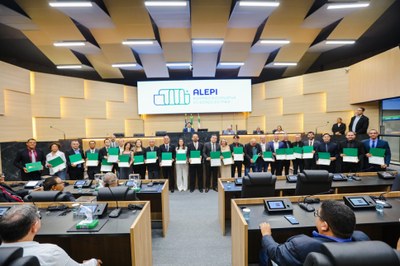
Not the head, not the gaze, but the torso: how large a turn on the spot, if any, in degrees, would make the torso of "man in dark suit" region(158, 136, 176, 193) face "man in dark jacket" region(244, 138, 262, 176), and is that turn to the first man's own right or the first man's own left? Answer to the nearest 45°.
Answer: approximately 90° to the first man's own left

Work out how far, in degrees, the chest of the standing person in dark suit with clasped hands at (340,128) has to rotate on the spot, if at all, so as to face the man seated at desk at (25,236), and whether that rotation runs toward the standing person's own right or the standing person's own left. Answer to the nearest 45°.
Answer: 0° — they already face them

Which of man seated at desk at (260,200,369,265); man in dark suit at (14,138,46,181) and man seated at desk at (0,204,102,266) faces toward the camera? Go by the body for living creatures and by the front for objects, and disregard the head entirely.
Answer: the man in dark suit

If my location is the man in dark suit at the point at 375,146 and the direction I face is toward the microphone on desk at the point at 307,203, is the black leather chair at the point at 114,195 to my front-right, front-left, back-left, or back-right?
front-right

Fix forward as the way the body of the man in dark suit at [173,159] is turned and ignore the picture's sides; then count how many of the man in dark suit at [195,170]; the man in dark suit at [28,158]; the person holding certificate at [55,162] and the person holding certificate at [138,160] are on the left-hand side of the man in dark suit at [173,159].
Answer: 1

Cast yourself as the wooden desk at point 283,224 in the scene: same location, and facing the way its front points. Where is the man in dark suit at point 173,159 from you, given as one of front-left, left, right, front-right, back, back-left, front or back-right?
back-right

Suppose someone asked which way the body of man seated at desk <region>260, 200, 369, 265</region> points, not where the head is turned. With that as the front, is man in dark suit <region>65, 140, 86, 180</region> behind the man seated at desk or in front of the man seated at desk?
in front

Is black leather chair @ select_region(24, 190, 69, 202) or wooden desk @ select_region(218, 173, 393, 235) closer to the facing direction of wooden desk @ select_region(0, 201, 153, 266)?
the wooden desk

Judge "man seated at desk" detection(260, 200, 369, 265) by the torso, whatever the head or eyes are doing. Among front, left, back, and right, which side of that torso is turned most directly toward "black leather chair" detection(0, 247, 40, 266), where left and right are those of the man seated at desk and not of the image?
left

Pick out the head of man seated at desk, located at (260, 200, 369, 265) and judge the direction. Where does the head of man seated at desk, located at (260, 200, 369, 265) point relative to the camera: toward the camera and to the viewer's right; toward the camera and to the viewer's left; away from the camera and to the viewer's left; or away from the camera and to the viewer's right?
away from the camera and to the viewer's left

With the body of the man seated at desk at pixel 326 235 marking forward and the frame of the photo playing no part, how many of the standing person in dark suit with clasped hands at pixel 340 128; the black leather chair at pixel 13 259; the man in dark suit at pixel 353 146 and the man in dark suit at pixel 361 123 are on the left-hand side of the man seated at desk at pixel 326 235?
1

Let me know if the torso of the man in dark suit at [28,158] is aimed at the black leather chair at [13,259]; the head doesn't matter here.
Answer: yes

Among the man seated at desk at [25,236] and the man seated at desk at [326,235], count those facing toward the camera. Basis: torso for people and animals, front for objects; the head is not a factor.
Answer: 0

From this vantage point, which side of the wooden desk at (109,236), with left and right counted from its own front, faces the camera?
front

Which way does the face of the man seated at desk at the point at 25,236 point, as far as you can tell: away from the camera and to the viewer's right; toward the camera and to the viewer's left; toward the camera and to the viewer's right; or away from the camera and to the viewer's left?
away from the camera and to the viewer's right
